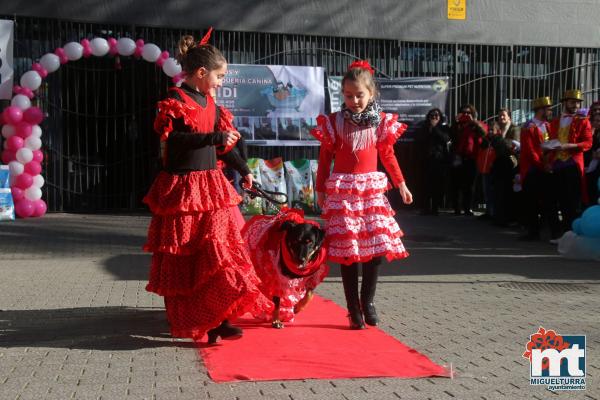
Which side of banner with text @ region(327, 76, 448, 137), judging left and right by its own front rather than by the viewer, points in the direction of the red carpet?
front

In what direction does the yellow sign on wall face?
toward the camera

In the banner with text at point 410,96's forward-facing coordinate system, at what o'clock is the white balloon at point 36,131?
The white balloon is roughly at 2 o'clock from the banner with text.

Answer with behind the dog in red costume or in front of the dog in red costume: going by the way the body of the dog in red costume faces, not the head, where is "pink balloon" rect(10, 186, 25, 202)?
behind

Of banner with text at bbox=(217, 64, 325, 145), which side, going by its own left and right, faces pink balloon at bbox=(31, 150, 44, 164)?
right

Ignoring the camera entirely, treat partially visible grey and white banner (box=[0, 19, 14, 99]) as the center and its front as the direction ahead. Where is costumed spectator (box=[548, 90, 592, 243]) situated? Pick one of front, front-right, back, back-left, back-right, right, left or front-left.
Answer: front-left

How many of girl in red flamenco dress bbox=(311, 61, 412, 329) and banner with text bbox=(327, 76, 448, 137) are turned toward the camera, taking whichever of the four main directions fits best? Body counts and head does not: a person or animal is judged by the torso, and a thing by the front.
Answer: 2

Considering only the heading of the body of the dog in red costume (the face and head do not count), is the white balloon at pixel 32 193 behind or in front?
behind

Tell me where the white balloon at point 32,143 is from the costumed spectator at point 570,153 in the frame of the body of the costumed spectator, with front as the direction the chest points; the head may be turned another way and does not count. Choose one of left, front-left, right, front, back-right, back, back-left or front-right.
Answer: front-right

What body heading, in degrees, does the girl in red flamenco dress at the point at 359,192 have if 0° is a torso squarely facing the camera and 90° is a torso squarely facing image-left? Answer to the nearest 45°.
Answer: approximately 0°

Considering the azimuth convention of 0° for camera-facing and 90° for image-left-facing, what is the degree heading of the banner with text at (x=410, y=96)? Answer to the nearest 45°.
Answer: approximately 0°

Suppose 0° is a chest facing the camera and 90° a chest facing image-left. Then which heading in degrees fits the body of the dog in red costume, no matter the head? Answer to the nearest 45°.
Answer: approximately 315°
